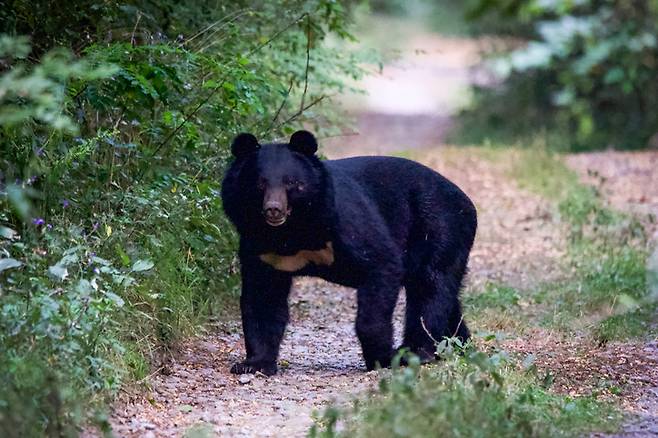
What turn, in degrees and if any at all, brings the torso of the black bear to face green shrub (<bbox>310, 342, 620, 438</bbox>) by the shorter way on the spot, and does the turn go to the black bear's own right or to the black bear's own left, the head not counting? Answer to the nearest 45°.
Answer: approximately 45° to the black bear's own left

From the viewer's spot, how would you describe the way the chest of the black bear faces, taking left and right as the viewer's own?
facing the viewer and to the left of the viewer
